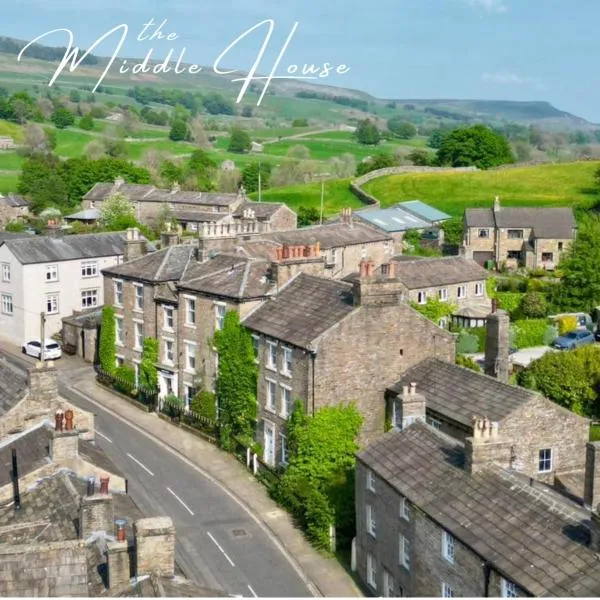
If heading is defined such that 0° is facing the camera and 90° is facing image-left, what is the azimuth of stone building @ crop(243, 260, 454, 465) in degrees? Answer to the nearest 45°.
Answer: approximately 45°

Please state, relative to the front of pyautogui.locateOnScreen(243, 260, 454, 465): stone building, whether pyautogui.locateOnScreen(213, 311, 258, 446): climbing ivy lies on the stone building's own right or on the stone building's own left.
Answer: on the stone building's own right

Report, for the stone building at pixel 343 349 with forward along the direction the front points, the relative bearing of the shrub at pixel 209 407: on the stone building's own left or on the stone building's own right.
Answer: on the stone building's own right
